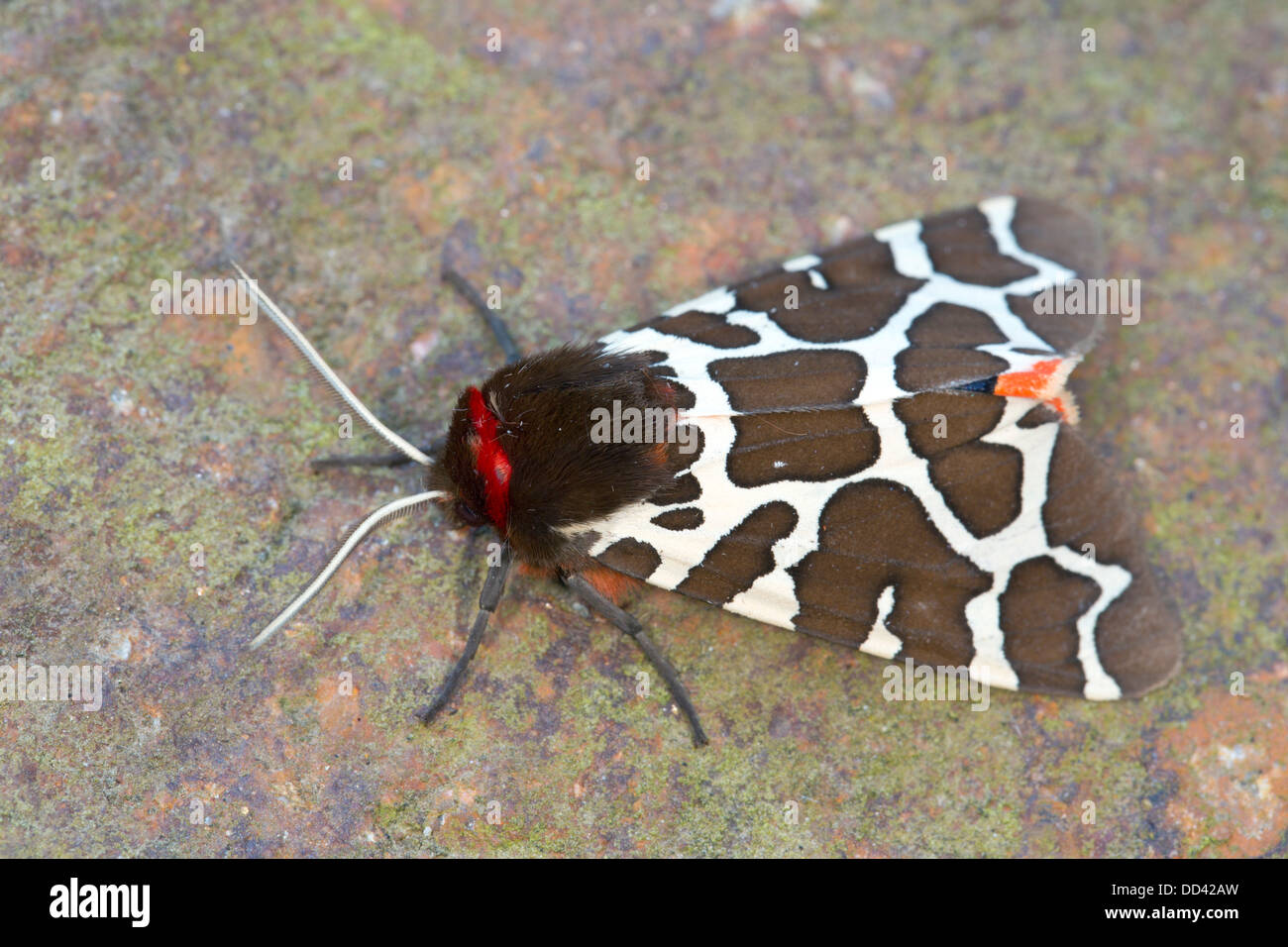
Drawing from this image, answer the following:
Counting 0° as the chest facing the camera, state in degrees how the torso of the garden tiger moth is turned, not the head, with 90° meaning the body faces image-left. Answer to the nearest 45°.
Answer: approximately 90°
